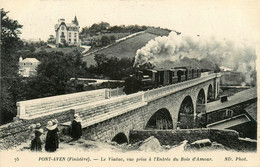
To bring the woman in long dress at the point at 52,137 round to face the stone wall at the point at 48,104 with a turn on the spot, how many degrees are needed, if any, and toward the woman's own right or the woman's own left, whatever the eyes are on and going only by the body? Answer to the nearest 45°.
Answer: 0° — they already face it

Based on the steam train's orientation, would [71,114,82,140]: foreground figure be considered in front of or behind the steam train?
in front

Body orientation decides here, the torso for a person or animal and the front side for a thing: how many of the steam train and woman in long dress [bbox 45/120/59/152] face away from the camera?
1

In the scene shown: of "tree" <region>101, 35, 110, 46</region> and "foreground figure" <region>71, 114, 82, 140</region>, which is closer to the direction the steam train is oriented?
the foreground figure

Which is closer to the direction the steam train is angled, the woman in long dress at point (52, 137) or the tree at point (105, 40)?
the woman in long dress

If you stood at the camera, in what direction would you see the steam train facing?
facing the viewer and to the left of the viewer

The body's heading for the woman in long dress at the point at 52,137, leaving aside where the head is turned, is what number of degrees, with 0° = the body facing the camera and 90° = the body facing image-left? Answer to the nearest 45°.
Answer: approximately 180°

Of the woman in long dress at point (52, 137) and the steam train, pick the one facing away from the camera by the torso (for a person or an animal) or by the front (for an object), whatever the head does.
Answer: the woman in long dress
